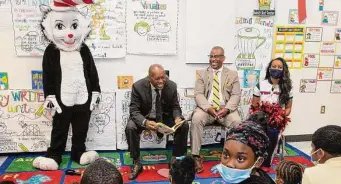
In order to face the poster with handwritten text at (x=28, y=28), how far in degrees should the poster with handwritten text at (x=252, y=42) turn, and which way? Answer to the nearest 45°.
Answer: approximately 45° to its right

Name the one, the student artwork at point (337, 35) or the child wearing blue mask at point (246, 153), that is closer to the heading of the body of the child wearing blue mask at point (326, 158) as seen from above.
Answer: the student artwork

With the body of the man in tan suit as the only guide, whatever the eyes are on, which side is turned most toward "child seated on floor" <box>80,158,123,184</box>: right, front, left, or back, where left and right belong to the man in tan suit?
front

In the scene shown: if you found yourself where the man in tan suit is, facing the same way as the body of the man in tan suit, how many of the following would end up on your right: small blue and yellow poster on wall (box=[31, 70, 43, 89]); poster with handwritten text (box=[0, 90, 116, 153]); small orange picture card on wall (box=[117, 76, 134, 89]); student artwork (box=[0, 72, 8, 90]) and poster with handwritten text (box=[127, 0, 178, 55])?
5

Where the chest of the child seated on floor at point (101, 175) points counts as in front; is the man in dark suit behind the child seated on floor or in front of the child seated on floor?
in front

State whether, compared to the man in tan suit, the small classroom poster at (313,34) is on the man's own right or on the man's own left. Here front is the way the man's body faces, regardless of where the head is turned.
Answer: on the man's own left

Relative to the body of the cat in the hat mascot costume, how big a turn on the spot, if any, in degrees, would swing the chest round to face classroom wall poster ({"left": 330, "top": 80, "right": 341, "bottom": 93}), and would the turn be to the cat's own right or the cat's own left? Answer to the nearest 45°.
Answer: approximately 90° to the cat's own left

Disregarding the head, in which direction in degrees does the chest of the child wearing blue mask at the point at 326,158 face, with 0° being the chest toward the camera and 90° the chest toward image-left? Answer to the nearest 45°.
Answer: approximately 135°

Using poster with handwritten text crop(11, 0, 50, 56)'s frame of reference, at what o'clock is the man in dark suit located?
The man in dark suit is roughly at 10 o'clock from the poster with handwritten text.

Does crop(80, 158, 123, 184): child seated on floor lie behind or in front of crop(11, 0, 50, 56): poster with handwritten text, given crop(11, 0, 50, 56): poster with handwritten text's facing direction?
in front

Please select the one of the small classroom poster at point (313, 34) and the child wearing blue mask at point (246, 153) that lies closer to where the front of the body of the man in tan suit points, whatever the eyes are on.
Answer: the child wearing blue mask

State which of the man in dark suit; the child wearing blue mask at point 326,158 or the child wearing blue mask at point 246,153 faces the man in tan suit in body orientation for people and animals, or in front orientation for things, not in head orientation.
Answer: the child wearing blue mask at point 326,158

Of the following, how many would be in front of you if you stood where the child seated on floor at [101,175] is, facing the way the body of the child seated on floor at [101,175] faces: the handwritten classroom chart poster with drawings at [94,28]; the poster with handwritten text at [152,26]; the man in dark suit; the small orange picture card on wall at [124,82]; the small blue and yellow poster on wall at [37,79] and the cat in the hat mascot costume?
6
